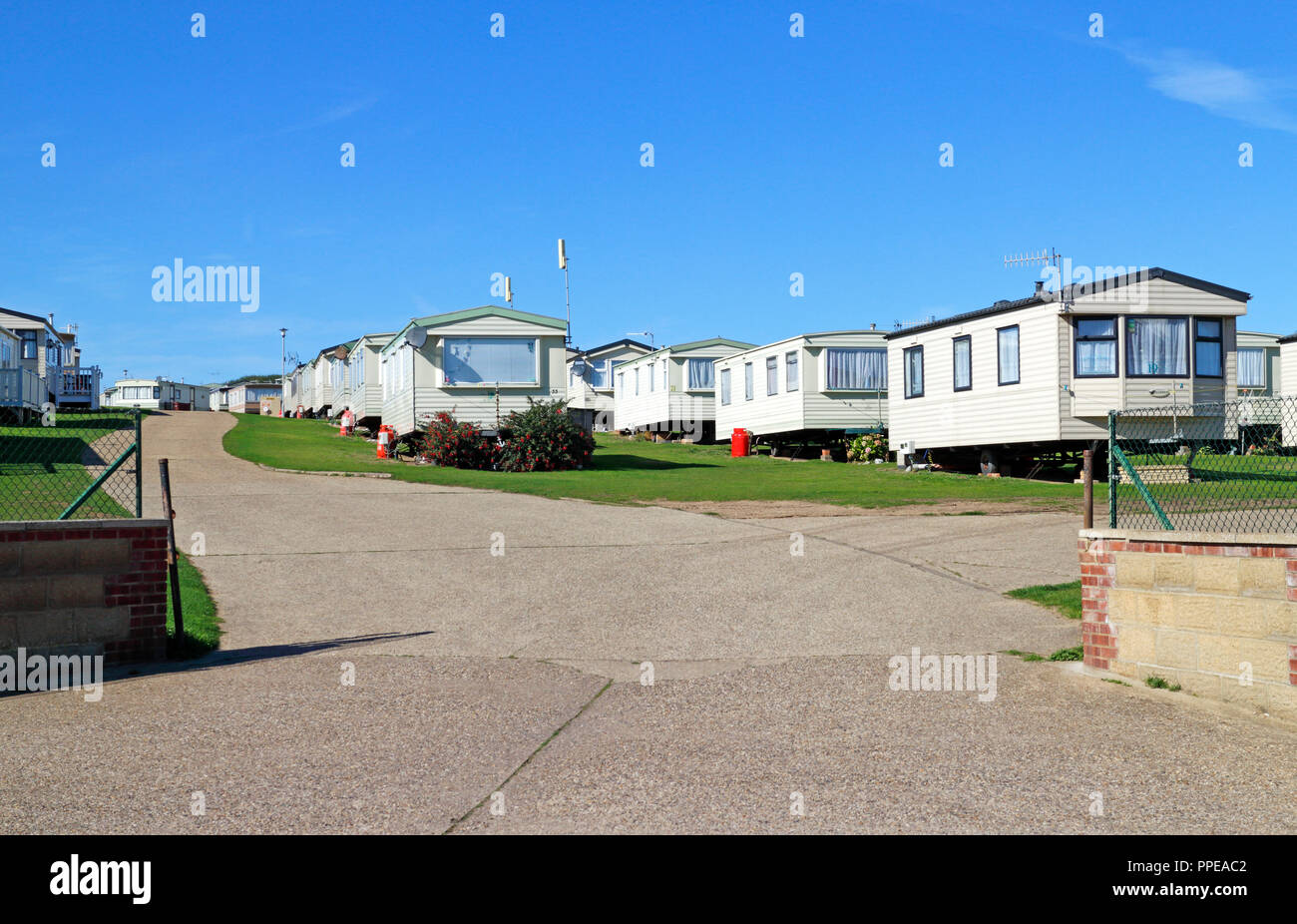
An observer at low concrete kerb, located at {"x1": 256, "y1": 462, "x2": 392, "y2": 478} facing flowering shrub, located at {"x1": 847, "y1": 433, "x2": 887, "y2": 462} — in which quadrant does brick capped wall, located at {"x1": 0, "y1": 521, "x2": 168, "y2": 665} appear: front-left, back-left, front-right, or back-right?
back-right

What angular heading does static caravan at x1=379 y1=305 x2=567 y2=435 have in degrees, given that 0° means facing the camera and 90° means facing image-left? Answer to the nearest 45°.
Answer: approximately 0°

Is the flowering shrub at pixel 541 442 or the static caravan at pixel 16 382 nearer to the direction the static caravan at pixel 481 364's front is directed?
the flowering shrub

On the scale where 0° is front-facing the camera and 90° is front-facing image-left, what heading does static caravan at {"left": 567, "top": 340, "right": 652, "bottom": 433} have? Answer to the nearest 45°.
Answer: approximately 315°

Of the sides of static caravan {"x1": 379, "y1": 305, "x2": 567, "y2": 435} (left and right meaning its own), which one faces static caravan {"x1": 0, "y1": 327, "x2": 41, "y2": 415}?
right

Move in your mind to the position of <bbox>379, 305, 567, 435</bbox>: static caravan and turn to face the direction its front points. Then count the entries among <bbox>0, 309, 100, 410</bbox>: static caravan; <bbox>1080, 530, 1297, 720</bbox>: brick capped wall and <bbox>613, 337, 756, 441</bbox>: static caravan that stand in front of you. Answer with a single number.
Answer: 1

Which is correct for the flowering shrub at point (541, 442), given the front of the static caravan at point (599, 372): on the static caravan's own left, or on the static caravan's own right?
on the static caravan's own right
